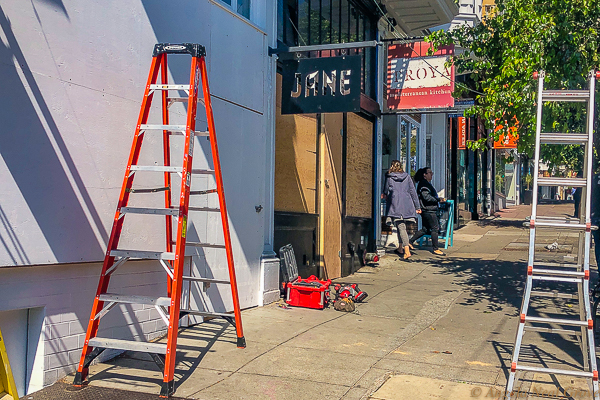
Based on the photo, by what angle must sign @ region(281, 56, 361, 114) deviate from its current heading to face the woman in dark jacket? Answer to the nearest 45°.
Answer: approximately 135° to its left

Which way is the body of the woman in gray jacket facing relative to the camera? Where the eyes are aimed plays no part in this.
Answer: away from the camera

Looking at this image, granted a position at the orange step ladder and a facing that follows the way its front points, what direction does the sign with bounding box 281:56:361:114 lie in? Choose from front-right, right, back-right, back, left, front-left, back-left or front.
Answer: back

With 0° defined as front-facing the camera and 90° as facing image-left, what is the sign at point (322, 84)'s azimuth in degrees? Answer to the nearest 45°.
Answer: approximately 0°

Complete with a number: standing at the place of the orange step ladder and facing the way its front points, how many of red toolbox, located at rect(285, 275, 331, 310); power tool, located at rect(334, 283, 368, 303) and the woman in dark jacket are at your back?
3
